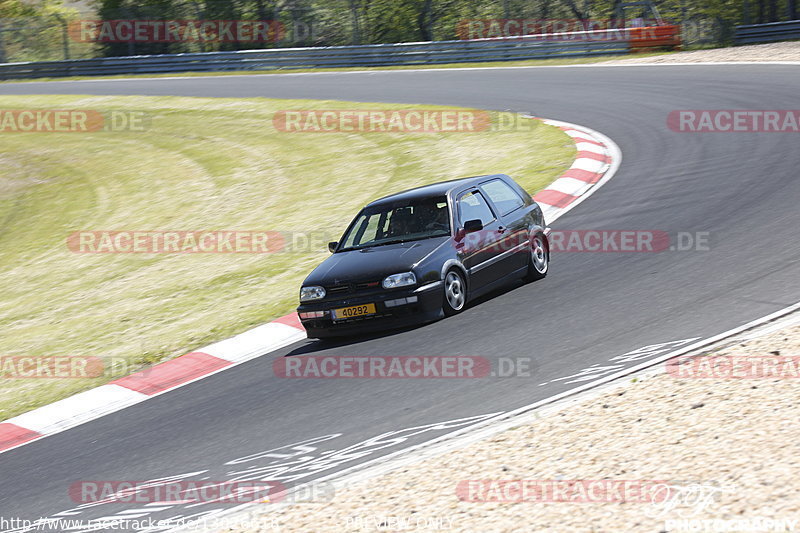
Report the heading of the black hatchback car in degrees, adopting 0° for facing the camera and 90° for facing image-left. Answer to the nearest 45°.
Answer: approximately 45°

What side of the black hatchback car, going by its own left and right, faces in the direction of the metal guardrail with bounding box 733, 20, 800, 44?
back
